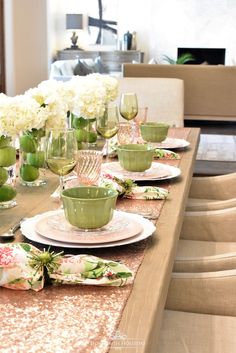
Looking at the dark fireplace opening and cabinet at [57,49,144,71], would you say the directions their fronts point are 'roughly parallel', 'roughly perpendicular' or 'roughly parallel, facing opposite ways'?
roughly parallel

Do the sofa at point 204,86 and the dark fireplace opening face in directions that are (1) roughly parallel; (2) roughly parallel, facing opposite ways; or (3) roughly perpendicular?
roughly parallel, facing opposite ways

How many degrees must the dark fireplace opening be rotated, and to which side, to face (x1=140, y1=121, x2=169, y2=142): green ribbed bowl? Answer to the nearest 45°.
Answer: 0° — it already faces it

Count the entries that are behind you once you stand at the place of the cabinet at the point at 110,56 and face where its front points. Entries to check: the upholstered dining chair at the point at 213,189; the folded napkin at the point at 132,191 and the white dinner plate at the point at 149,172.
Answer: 0

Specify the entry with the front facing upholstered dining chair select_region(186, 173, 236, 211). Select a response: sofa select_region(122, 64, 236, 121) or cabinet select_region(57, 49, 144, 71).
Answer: the cabinet

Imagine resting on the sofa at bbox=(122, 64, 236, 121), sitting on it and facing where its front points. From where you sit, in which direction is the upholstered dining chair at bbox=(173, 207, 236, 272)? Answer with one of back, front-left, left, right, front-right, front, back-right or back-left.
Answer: back

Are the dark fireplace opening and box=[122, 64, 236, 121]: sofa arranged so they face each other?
yes

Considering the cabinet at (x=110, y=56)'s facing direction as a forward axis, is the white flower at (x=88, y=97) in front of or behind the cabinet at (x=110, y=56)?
in front

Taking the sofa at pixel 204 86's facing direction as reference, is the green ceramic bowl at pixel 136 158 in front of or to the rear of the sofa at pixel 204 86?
to the rear

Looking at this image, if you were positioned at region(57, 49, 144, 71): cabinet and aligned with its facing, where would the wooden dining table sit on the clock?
The wooden dining table is roughly at 12 o'clock from the cabinet.

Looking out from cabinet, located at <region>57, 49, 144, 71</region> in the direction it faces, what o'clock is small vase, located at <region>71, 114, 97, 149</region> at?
The small vase is roughly at 12 o'clock from the cabinet.

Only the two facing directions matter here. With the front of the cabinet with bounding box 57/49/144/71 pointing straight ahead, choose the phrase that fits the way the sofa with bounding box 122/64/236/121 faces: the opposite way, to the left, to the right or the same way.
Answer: the opposite way

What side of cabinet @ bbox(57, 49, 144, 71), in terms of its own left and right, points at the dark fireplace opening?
left

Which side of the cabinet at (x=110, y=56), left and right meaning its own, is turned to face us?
front

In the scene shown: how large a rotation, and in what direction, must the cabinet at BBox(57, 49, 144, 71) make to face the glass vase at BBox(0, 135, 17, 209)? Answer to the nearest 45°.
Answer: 0° — it already faces it

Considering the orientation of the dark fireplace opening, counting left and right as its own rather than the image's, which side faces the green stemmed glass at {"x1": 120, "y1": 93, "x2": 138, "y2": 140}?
front

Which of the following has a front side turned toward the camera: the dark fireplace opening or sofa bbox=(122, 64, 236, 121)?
the dark fireplace opening

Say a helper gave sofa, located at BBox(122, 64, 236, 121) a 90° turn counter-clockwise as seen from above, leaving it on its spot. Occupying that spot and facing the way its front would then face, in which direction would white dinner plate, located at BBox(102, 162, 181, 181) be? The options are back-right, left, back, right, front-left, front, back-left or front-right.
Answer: left

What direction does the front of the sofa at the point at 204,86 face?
away from the camera
